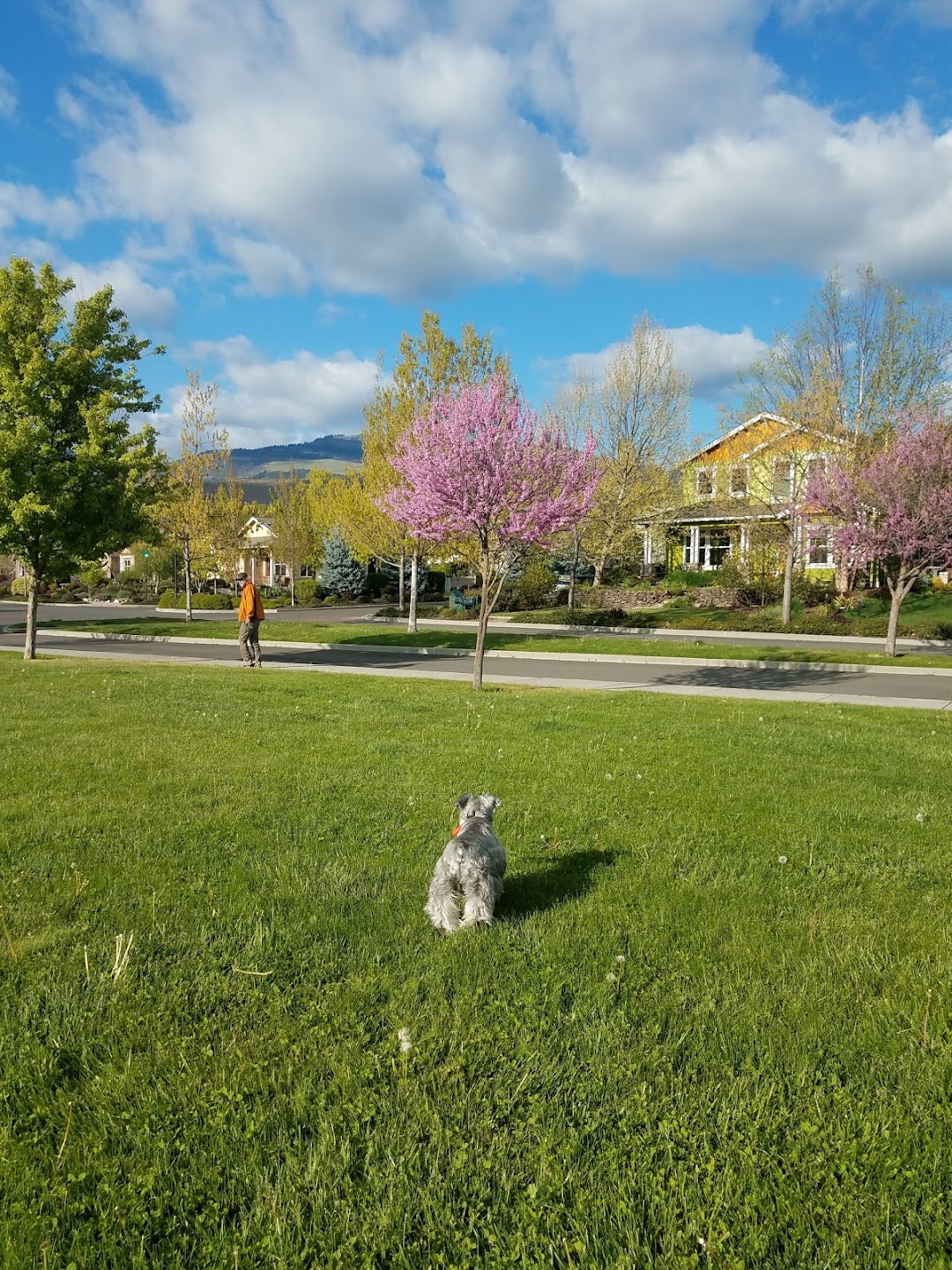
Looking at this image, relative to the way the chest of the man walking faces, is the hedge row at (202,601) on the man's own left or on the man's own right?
on the man's own right

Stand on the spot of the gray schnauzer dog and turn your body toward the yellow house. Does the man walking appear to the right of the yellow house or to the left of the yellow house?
left

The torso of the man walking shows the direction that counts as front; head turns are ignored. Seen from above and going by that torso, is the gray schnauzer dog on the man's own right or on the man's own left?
on the man's own left

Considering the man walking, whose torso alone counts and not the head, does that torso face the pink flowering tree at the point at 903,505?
no

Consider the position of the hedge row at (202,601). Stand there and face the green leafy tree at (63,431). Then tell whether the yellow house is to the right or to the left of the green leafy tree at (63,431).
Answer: left

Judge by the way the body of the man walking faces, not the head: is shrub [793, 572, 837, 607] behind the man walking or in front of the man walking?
behind

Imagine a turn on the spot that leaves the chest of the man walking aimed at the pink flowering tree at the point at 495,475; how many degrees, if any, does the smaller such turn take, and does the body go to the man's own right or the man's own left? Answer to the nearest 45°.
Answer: approximately 135° to the man's own left
